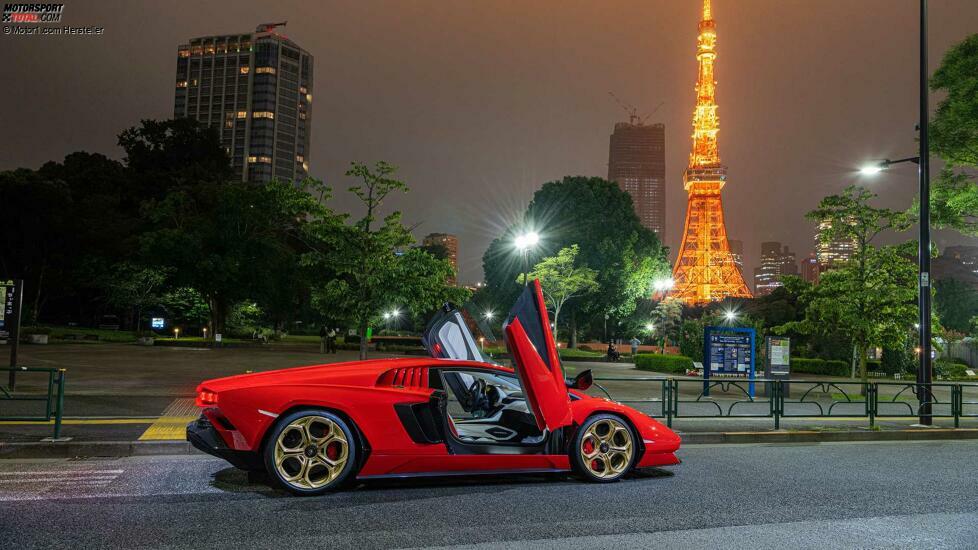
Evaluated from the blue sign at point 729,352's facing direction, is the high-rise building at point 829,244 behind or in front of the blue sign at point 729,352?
behind

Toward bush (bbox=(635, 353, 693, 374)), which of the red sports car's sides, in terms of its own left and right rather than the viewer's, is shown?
left

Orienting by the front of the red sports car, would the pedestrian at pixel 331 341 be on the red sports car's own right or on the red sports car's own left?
on the red sports car's own left

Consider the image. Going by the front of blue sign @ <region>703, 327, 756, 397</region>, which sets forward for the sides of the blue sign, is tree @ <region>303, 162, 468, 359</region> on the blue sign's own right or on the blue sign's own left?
on the blue sign's own right

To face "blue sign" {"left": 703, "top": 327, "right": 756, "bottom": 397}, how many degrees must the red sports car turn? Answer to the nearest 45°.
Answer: approximately 45° to its left

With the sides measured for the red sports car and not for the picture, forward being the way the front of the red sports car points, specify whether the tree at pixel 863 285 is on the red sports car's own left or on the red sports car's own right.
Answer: on the red sports car's own left

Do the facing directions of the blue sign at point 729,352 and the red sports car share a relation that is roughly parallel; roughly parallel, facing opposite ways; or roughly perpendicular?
roughly perpendicular

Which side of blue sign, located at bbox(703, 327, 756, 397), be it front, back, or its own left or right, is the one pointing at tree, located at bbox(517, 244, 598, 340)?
back

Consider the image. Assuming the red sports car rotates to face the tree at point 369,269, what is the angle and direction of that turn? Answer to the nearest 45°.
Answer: approximately 90° to its left

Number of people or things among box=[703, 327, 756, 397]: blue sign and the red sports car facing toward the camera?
1

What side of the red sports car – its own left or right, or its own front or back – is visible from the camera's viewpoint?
right
